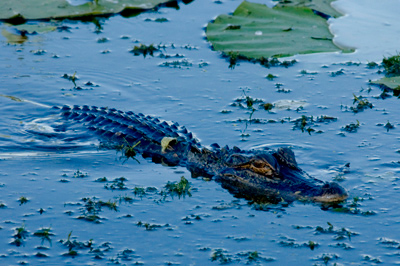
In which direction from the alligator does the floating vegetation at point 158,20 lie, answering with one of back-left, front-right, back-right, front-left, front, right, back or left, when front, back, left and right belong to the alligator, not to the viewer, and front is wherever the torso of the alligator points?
back-left

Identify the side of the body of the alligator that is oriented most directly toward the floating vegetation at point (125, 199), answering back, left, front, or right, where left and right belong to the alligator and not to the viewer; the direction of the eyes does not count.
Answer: right

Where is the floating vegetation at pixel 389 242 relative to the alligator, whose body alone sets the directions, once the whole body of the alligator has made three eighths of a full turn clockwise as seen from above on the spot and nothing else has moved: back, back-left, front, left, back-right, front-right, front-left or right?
back-left

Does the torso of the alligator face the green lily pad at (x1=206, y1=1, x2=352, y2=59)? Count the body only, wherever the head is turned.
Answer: no

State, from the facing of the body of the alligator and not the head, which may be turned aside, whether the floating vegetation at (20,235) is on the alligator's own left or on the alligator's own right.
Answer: on the alligator's own right

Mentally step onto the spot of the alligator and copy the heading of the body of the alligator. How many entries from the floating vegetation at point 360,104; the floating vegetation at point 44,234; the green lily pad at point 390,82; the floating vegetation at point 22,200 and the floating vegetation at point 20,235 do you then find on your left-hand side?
2

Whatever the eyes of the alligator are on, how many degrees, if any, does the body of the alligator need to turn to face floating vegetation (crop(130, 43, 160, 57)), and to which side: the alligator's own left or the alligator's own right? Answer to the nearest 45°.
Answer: approximately 135° to the alligator's own left

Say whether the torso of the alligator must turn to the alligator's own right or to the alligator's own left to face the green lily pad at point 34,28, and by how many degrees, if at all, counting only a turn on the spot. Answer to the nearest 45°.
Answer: approximately 180°

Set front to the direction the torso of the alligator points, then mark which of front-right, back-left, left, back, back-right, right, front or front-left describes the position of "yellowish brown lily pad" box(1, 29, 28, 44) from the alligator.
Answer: back

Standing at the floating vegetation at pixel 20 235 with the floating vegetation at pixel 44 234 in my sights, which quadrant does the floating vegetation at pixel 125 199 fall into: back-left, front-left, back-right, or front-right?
front-left

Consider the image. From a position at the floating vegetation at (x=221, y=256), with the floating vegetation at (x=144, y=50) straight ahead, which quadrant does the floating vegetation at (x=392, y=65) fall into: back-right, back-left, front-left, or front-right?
front-right

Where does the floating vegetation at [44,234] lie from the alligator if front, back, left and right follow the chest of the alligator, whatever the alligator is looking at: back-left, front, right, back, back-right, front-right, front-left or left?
right

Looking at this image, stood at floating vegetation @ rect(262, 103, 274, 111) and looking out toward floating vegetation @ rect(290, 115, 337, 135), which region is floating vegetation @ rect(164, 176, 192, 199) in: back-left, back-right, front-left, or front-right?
front-right

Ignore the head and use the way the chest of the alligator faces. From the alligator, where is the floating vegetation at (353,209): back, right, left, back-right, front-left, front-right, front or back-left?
front

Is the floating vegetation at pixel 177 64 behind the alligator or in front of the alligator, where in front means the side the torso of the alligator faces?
behind

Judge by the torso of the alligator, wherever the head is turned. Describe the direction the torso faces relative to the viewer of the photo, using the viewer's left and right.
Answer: facing the viewer and to the right of the viewer

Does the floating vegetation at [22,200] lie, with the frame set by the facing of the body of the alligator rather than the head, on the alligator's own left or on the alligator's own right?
on the alligator's own right

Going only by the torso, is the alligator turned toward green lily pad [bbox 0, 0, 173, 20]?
no
